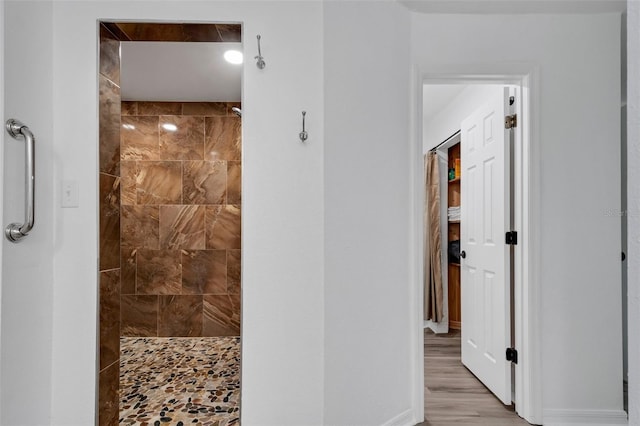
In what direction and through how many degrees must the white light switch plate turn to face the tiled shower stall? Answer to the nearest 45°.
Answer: approximately 135° to its left

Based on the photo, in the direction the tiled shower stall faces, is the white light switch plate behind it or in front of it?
in front

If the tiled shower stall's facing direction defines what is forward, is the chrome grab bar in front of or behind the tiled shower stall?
in front

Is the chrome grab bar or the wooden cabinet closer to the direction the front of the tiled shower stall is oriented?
the chrome grab bar

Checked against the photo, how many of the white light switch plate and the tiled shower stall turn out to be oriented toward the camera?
2

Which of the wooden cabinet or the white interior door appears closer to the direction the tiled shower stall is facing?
the white interior door

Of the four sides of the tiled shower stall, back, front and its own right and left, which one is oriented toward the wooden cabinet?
left
